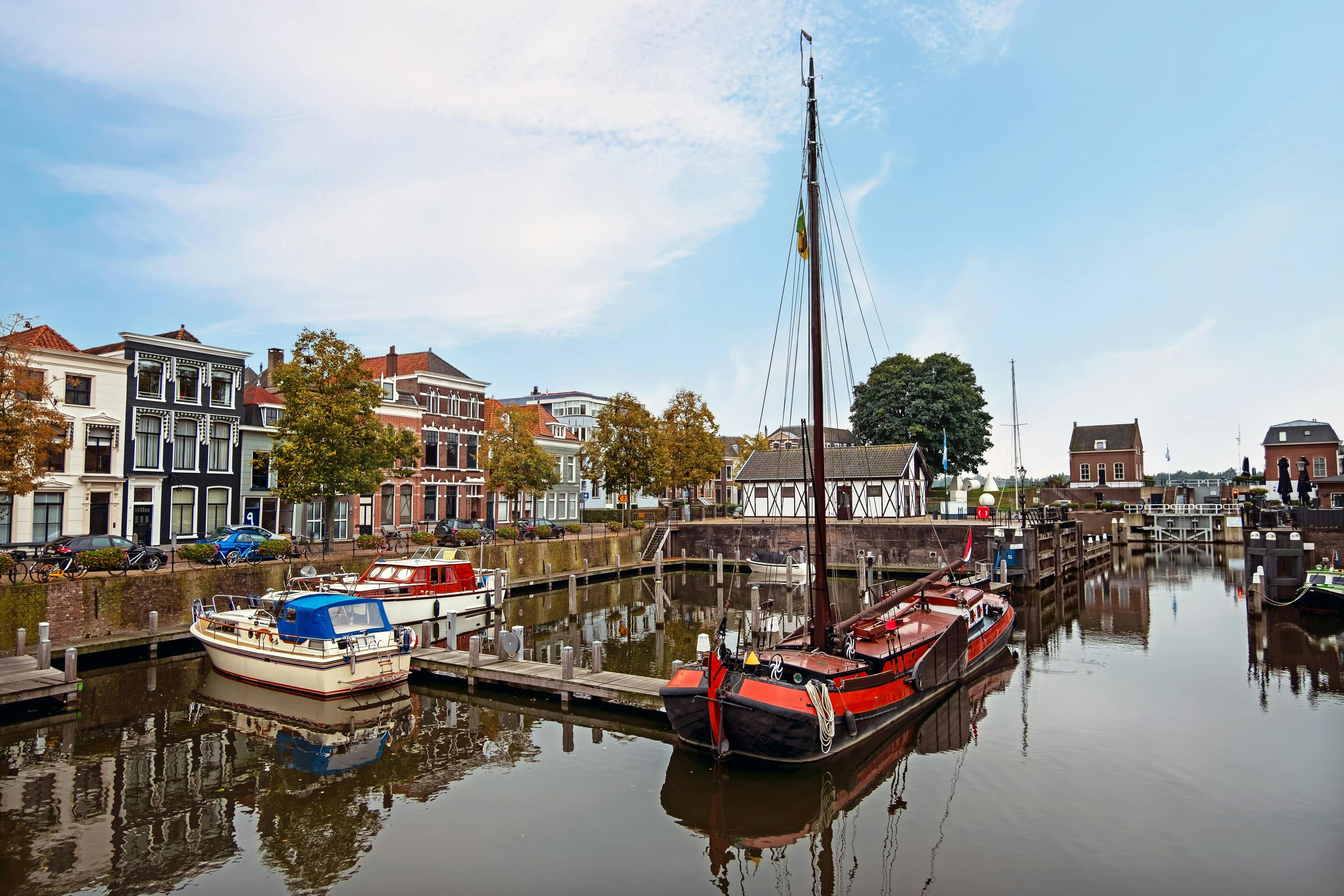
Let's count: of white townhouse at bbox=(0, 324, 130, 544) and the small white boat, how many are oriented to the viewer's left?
1

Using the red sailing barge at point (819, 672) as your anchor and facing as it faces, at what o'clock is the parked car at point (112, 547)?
The parked car is roughly at 2 o'clock from the red sailing barge.

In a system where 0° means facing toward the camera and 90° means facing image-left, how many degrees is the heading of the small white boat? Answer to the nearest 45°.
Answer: approximately 90°

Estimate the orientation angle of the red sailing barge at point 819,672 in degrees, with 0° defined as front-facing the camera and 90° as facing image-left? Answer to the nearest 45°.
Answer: approximately 45°

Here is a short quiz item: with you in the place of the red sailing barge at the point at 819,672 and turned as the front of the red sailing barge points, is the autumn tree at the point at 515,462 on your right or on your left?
on your right

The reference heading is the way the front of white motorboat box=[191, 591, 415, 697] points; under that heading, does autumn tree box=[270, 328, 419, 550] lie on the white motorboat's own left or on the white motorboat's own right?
on the white motorboat's own right

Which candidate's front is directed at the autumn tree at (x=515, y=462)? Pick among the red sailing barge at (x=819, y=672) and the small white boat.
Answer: the small white boat

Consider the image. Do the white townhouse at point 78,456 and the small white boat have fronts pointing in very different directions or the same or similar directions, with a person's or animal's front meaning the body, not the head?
very different directions

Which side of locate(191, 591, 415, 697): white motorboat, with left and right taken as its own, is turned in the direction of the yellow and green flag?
back

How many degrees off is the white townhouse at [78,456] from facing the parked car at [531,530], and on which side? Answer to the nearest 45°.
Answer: approximately 45° to its left

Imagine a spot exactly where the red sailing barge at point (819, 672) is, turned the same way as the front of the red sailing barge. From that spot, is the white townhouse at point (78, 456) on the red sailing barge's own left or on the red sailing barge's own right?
on the red sailing barge's own right

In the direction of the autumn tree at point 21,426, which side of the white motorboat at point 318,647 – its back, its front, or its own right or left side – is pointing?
front

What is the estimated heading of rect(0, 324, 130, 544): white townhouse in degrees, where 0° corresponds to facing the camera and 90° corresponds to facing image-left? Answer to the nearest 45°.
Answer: approximately 315°
